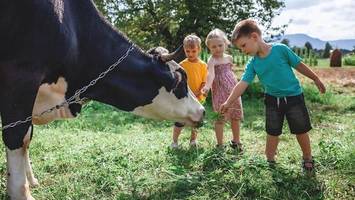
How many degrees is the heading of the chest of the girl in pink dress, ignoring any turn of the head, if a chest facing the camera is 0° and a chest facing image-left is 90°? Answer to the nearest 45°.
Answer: approximately 0°

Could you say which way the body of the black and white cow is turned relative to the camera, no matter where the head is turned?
to the viewer's right

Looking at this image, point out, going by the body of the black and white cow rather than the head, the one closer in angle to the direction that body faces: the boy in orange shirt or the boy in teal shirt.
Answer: the boy in teal shirt

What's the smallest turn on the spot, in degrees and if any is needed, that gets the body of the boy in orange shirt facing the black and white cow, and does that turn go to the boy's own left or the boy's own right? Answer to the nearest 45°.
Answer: approximately 45° to the boy's own right

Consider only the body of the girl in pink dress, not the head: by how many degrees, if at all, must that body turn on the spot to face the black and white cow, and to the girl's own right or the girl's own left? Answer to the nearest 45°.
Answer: approximately 45° to the girl's own right

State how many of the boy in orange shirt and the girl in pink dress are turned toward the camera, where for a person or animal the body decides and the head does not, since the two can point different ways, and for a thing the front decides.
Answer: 2

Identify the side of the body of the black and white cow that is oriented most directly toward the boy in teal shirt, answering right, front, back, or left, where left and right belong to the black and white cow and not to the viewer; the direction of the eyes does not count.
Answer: front

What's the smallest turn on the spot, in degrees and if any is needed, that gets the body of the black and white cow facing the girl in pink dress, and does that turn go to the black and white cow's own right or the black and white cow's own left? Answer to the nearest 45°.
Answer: approximately 45° to the black and white cow's own left

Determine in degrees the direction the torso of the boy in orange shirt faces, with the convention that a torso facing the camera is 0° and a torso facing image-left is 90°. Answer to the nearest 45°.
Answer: approximately 0°
